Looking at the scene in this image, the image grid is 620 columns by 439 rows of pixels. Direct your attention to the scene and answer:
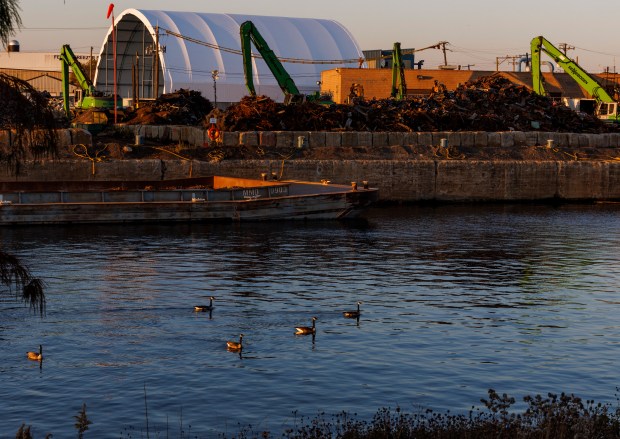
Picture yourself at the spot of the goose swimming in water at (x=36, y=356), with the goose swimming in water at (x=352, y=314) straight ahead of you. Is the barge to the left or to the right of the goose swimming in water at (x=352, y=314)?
left

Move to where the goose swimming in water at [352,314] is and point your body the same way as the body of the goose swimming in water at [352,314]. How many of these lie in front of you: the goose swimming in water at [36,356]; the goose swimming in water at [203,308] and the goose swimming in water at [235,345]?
0

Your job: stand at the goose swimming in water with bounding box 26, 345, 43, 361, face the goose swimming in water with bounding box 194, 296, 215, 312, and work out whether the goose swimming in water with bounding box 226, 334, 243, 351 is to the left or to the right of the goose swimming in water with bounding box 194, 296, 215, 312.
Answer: right

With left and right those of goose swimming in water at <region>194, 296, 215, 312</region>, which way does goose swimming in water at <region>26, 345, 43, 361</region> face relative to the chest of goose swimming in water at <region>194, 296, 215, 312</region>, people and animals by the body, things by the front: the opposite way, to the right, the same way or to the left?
the same way

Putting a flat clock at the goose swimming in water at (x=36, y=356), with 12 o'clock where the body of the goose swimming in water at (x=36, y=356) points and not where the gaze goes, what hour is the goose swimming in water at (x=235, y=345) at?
the goose swimming in water at (x=235, y=345) is roughly at 12 o'clock from the goose swimming in water at (x=36, y=356).

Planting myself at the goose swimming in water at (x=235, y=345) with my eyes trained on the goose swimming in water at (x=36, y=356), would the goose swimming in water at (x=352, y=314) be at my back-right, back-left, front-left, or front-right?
back-right

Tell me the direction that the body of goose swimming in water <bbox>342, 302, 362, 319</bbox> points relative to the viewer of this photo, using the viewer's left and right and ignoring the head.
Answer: facing to the right of the viewer

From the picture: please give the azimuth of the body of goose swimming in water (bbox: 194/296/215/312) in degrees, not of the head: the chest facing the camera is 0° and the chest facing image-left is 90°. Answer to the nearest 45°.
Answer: approximately 270°

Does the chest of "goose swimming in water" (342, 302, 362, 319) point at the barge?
no

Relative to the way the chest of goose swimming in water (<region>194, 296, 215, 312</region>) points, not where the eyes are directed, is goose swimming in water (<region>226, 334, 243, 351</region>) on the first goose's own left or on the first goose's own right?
on the first goose's own right
